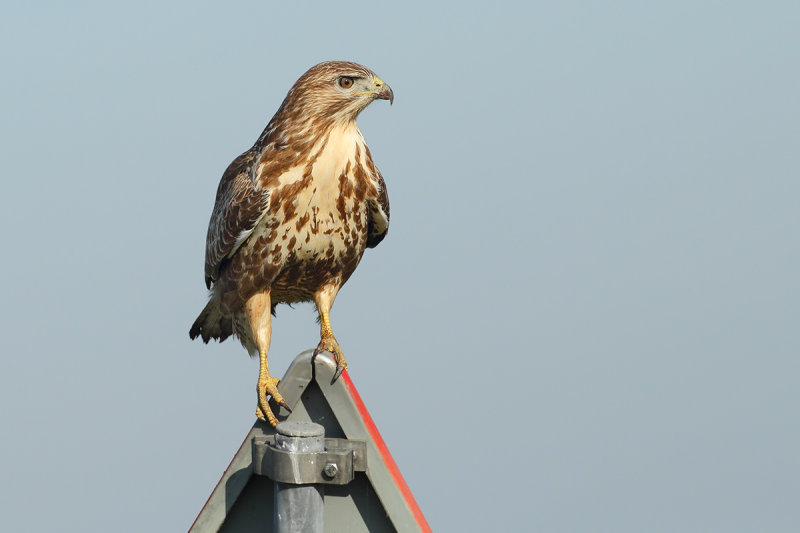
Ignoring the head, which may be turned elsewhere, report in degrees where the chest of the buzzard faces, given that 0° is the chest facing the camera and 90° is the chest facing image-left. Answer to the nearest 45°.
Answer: approximately 315°
